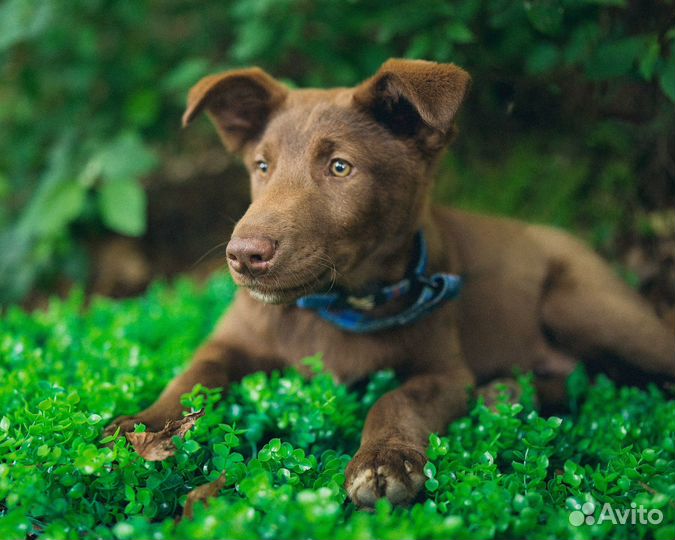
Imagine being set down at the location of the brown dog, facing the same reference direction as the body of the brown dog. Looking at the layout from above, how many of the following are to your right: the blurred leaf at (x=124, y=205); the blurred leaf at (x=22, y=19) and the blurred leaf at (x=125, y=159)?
3

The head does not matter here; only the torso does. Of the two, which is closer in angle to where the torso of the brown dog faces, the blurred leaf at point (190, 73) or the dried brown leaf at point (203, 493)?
the dried brown leaf

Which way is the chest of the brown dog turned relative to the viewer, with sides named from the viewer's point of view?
facing the viewer and to the left of the viewer

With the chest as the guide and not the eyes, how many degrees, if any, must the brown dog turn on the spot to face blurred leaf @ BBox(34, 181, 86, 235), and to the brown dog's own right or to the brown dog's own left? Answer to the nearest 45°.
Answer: approximately 90° to the brown dog's own right

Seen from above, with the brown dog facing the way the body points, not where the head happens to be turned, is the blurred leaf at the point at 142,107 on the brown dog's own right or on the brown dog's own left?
on the brown dog's own right

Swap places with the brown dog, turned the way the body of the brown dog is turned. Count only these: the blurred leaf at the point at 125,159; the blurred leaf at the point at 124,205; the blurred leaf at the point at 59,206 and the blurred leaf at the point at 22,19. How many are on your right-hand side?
4

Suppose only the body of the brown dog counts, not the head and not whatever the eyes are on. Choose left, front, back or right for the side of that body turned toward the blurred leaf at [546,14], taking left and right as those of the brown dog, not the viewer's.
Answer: back

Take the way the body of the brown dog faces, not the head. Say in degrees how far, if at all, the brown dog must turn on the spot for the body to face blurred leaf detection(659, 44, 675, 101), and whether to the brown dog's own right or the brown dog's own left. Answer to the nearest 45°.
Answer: approximately 180°

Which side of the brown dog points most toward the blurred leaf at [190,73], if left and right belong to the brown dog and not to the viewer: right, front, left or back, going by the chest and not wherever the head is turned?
right

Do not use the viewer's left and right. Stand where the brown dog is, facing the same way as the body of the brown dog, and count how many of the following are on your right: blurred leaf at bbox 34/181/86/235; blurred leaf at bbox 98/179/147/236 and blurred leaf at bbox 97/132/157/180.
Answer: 3

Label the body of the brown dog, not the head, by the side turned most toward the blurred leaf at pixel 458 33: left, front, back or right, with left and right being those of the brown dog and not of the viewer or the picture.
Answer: back
